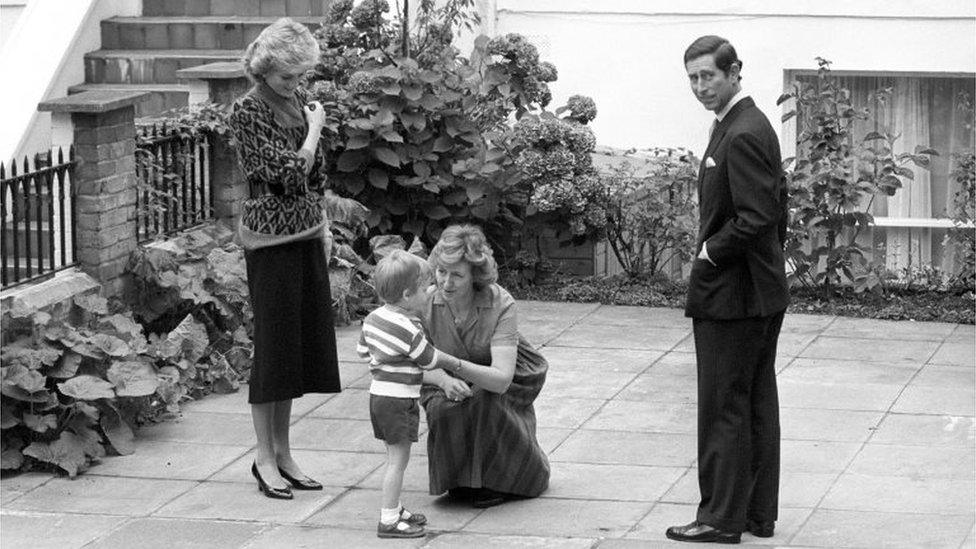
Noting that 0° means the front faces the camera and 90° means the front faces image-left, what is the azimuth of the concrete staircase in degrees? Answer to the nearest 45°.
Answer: approximately 0°

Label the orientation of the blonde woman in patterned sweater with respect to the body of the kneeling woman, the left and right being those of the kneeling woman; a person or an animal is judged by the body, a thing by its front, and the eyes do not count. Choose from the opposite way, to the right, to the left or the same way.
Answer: to the left

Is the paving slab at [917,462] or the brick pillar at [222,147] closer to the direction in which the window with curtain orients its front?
the paving slab

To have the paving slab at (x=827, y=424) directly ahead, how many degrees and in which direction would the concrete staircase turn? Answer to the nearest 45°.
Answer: approximately 45° to its left

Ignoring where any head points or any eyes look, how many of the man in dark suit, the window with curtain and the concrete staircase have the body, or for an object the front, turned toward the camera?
2

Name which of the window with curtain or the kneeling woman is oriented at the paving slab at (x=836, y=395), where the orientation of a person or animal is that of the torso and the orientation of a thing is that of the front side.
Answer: the window with curtain

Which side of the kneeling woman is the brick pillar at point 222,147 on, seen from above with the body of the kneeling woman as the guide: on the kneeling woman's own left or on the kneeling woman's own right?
on the kneeling woman's own right

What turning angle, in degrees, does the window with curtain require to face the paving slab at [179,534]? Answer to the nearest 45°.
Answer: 0° — it already faces it

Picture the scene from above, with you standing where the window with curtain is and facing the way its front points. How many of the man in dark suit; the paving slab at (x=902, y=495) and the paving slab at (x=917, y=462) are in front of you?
3
